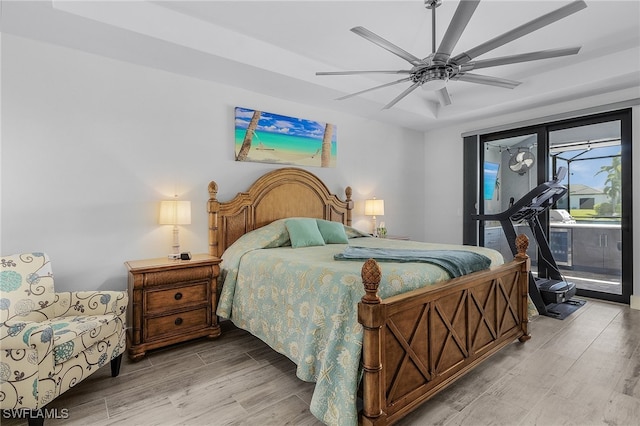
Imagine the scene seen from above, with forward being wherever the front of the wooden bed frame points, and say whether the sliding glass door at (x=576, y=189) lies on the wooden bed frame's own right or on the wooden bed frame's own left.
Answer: on the wooden bed frame's own left

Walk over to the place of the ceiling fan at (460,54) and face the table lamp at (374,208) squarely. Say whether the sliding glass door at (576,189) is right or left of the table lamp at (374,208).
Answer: right

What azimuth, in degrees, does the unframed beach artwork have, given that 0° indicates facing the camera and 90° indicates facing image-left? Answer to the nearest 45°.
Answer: approximately 315°

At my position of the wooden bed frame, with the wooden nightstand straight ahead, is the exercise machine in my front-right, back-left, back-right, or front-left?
back-right

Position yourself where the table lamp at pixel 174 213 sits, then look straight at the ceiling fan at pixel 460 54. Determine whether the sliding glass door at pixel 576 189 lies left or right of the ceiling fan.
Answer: left

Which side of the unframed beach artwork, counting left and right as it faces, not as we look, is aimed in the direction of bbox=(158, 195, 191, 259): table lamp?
right

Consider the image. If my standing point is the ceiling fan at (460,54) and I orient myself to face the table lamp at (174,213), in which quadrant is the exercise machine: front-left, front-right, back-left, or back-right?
back-right

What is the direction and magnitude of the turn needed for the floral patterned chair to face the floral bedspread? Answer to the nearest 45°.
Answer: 0° — it already faces it

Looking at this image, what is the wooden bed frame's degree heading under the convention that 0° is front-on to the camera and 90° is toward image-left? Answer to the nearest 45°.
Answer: approximately 315°
